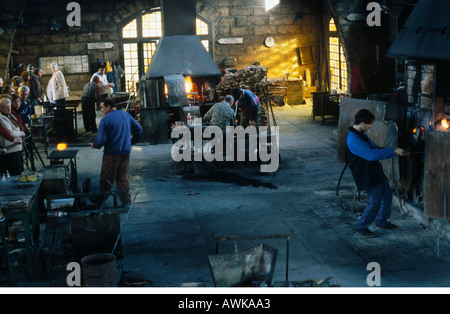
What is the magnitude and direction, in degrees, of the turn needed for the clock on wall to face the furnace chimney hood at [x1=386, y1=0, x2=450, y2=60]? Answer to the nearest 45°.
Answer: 0° — it already faces it

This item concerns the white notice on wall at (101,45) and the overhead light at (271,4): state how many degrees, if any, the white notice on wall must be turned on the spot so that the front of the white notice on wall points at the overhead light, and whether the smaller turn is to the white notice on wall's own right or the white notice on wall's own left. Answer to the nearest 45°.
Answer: approximately 90° to the white notice on wall's own left

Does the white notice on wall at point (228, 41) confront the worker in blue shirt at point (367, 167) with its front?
yes

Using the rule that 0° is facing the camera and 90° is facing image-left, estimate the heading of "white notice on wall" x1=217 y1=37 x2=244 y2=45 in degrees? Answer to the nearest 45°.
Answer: approximately 0°

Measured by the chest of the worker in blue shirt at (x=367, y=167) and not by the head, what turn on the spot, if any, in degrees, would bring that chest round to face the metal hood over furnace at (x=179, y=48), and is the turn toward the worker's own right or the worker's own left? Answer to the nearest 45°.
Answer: approximately 135° to the worker's own left

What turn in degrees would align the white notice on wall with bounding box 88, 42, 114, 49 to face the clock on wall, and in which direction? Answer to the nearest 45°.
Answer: approximately 90° to its left

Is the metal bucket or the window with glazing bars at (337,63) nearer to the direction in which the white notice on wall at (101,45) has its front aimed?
the metal bucket

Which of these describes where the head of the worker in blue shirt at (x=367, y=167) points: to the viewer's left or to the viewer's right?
to the viewer's right

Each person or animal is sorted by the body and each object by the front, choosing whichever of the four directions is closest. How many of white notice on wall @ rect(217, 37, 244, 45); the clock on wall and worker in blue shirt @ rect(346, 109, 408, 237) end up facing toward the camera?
2

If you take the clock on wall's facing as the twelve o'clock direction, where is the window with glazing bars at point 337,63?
The window with glazing bars is roughly at 10 o'clock from the clock on wall.

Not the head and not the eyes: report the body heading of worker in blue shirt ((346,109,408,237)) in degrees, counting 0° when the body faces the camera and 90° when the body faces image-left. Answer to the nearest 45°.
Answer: approximately 270°

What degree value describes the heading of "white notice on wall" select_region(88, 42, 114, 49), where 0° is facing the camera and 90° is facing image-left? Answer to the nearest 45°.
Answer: approximately 0°

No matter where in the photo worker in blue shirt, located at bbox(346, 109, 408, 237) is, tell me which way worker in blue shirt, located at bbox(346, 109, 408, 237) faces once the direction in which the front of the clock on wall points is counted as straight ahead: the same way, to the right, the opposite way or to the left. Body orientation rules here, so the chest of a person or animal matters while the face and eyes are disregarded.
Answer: to the left

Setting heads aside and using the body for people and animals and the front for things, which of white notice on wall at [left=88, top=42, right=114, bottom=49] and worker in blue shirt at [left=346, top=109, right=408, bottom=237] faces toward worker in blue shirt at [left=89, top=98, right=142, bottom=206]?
the white notice on wall

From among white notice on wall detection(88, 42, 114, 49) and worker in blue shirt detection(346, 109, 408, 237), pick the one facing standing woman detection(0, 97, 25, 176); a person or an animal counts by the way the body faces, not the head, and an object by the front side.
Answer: the white notice on wall

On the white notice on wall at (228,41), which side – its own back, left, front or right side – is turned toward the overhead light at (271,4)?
left
